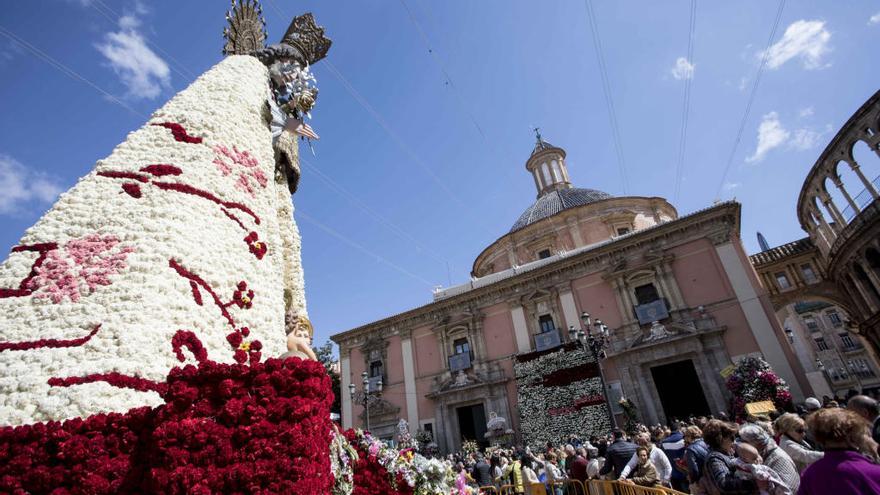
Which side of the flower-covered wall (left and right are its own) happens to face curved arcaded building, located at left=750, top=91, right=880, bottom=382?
left

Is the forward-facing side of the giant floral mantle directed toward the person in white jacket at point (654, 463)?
yes

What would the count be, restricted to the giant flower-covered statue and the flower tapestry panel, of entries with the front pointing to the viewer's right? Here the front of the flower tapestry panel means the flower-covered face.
1

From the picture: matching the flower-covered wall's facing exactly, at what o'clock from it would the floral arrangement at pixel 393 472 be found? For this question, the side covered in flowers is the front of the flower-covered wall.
The floral arrangement is roughly at 12 o'clock from the flower-covered wall.

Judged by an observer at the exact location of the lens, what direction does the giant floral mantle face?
facing to the right of the viewer

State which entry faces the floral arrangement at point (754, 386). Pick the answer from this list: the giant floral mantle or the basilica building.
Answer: the giant floral mantle

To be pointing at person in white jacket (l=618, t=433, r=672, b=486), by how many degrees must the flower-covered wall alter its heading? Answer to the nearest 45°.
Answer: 0° — it already faces them

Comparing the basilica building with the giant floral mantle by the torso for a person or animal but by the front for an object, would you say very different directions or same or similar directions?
very different directions

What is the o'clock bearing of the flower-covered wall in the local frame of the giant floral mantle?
The flower-covered wall is roughly at 11 o'clock from the giant floral mantle.

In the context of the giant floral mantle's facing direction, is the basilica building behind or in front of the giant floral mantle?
in front

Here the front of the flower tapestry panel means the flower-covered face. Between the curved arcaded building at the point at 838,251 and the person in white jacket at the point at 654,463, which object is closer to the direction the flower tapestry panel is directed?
the person in white jacket

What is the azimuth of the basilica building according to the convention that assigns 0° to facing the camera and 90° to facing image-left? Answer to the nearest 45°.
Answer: approximately 45°
